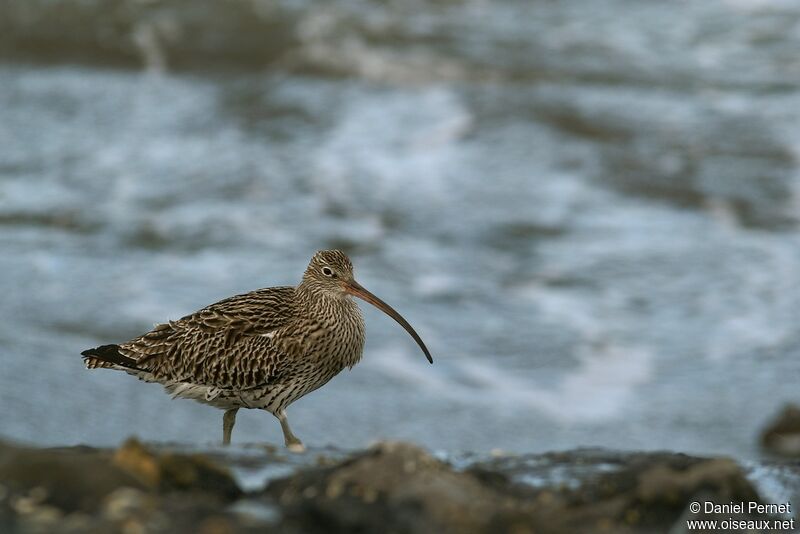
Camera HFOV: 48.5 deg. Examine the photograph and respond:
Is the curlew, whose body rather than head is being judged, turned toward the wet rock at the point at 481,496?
no

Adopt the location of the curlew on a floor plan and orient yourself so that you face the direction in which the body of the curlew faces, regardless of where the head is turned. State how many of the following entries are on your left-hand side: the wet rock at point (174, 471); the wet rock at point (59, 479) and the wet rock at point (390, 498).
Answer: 0

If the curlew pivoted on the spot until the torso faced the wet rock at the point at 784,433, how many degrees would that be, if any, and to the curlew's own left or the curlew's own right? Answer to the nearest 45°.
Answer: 0° — it already faces it

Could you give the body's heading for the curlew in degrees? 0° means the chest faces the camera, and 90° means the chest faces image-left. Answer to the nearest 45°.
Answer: approximately 270°

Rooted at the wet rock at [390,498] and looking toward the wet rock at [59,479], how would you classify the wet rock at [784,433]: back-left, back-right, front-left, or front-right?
back-right

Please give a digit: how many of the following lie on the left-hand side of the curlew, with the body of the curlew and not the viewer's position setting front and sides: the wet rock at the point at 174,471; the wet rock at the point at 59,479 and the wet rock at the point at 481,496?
0

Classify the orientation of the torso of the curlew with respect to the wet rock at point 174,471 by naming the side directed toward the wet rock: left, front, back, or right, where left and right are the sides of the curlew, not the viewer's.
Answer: right

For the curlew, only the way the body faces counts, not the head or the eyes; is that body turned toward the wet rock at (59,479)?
no

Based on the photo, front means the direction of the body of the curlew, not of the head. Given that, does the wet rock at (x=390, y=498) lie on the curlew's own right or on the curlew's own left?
on the curlew's own right

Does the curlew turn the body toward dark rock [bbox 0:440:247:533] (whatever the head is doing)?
no
